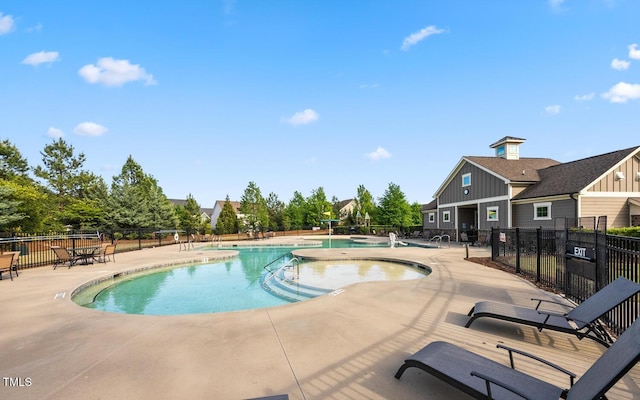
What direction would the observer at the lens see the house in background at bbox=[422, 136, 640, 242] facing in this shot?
facing the viewer and to the left of the viewer

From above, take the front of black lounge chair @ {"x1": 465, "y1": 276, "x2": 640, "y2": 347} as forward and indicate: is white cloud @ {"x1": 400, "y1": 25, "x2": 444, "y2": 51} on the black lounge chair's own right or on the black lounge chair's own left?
on the black lounge chair's own right

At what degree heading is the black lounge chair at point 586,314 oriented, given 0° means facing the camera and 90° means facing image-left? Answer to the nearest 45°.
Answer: approximately 90°

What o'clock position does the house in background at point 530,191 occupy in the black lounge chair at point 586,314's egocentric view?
The house in background is roughly at 3 o'clock from the black lounge chair.

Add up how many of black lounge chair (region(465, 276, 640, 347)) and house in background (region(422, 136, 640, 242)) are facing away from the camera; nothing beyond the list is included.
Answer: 0

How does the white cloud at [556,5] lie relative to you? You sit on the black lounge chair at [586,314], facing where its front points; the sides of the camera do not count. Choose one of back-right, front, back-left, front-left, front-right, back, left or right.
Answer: right

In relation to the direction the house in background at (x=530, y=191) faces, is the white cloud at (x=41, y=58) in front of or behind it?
in front
